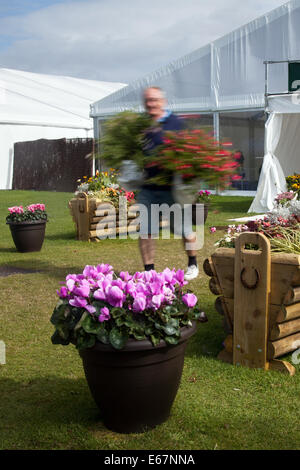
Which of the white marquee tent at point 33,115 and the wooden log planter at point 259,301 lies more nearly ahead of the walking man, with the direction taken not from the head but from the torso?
the wooden log planter

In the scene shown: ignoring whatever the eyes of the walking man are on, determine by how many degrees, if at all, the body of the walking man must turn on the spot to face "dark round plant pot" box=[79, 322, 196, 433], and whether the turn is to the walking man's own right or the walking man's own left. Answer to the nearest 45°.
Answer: approximately 45° to the walking man's own left

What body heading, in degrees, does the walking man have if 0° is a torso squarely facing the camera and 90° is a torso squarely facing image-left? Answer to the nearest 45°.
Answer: approximately 45°

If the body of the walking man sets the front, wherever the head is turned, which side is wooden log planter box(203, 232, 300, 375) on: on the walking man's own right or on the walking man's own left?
on the walking man's own left

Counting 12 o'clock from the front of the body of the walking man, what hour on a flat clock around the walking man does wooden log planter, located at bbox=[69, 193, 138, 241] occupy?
The wooden log planter is roughly at 4 o'clock from the walking man.

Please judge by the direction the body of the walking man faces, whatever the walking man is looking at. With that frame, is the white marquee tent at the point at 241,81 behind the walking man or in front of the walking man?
behind

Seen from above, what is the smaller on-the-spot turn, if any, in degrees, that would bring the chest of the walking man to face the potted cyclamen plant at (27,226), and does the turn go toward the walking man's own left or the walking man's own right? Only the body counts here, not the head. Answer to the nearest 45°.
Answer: approximately 90° to the walking man's own right

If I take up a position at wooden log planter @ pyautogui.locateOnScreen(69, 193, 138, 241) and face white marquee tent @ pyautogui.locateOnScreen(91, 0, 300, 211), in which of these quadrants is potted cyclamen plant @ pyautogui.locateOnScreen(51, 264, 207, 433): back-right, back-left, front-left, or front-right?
back-right

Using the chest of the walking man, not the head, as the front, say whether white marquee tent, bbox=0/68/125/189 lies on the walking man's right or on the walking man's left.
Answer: on the walking man's right
